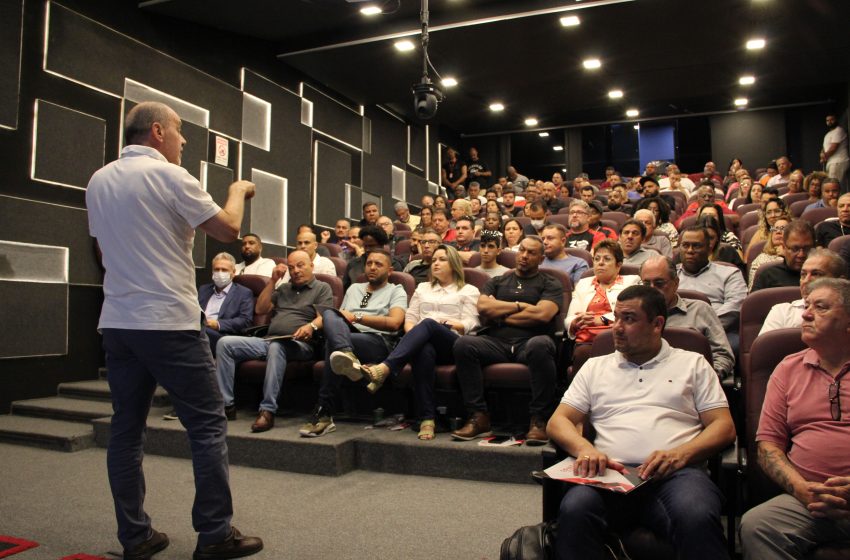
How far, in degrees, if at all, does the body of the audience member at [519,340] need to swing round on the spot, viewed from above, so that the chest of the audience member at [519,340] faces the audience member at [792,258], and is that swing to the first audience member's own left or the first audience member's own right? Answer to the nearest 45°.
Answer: approximately 90° to the first audience member's own left

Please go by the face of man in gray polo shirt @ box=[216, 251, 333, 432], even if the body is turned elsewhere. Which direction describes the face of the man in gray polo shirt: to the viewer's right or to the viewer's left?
to the viewer's left

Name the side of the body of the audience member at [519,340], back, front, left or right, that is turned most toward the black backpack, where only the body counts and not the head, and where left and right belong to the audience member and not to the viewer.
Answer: front

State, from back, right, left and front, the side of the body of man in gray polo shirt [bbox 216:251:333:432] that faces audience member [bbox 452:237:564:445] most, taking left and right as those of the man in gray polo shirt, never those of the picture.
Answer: left

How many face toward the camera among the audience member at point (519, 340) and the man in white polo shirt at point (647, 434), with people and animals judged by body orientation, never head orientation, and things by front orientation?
2

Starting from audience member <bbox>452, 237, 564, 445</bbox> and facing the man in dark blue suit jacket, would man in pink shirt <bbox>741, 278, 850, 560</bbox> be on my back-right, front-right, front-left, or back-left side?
back-left

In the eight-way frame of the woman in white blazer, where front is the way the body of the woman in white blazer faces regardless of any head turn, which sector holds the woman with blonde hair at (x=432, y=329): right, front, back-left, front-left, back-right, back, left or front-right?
front-right

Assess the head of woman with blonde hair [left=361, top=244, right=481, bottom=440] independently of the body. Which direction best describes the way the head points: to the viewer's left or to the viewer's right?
to the viewer's left

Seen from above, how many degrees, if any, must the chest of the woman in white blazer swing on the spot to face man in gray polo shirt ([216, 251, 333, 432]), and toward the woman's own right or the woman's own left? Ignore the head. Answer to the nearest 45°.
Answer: approximately 45° to the woman's own right

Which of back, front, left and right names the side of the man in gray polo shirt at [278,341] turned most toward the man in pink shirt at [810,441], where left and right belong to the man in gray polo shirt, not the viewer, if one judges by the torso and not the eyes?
left

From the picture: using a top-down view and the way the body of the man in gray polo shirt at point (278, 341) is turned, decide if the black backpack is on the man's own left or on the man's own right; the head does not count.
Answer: on the man's own left

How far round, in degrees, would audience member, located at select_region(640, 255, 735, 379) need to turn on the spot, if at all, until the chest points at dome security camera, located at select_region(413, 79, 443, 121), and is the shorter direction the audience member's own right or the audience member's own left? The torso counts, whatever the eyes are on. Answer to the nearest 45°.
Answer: approximately 90° to the audience member's own right
